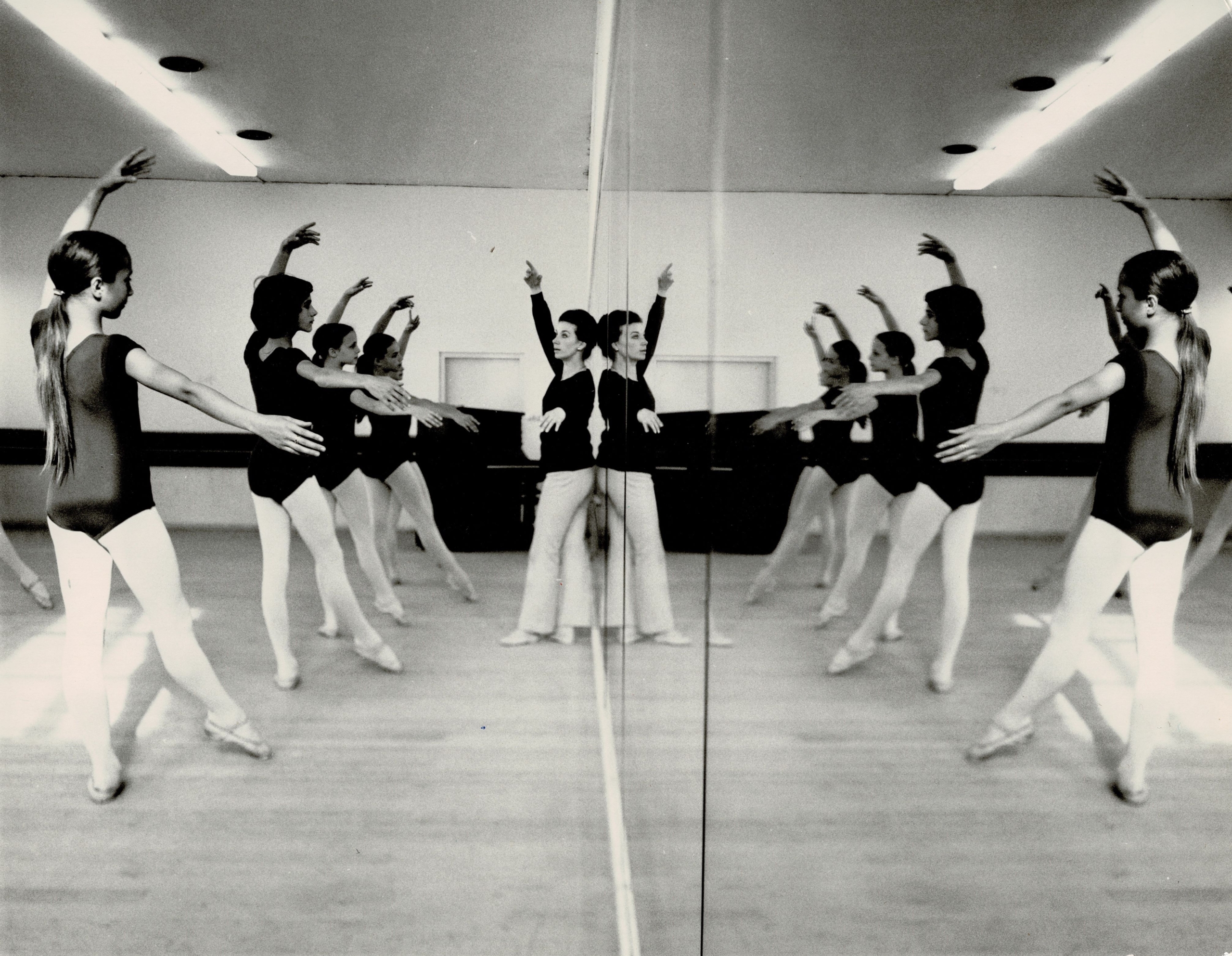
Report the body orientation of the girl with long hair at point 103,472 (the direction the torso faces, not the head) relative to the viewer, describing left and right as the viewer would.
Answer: facing away from the viewer and to the right of the viewer

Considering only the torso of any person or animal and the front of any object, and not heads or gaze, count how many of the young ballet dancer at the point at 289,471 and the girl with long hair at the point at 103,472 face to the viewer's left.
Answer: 0

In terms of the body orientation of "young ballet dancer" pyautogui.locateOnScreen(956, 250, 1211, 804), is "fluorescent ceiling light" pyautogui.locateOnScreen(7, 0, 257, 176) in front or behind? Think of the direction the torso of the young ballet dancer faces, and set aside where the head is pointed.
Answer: in front

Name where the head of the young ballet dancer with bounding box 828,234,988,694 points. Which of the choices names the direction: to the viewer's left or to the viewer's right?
to the viewer's left

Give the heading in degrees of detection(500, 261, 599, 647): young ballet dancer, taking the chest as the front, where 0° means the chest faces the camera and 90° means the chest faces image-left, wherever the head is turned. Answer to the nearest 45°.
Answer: approximately 45°

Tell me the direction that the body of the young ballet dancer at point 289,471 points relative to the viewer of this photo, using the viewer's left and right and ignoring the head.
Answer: facing away from the viewer and to the right of the viewer

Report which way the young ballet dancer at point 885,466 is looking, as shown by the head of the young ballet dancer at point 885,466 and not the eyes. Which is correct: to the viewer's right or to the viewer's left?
to the viewer's left

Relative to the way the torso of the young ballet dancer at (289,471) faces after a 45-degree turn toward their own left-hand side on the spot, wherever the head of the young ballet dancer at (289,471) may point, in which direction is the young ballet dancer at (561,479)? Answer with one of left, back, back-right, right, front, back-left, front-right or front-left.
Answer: front-right

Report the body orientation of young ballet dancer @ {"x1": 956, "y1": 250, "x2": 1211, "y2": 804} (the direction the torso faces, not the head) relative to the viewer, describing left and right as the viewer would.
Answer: facing away from the viewer and to the left of the viewer

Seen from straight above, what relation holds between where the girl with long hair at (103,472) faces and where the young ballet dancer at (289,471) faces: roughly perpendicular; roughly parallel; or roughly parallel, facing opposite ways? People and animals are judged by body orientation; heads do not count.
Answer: roughly parallel

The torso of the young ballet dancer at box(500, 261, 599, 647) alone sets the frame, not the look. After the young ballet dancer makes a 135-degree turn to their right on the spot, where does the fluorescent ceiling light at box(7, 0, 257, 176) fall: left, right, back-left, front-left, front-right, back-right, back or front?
back-left

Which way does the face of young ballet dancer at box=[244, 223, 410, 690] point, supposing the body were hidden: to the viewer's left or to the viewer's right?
to the viewer's right

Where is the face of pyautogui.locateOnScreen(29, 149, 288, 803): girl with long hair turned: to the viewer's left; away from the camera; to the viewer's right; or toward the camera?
to the viewer's right

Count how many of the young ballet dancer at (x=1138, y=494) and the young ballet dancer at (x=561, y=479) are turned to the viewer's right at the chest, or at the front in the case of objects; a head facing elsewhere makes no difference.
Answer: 0
